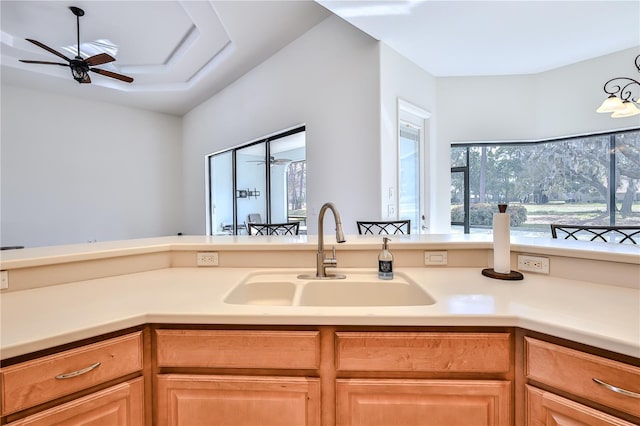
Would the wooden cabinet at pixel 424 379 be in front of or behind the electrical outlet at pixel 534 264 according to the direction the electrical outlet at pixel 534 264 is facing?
in front

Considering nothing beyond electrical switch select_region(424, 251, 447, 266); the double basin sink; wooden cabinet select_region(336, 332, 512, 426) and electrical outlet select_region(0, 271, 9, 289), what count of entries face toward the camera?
4

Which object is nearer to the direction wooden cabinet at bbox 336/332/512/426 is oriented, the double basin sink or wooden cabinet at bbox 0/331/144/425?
the wooden cabinet

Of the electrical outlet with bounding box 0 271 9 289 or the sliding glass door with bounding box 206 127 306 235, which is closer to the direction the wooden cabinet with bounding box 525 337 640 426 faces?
the electrical outlet

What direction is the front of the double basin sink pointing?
toward the camera

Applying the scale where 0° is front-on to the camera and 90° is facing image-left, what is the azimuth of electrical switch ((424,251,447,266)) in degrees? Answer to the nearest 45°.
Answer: approximately 0°

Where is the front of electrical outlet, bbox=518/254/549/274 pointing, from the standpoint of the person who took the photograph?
facing the viewer

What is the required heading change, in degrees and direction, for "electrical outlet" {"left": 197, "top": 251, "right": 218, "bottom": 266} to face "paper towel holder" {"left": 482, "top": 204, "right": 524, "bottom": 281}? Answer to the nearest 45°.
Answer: approximately 45° to its left
